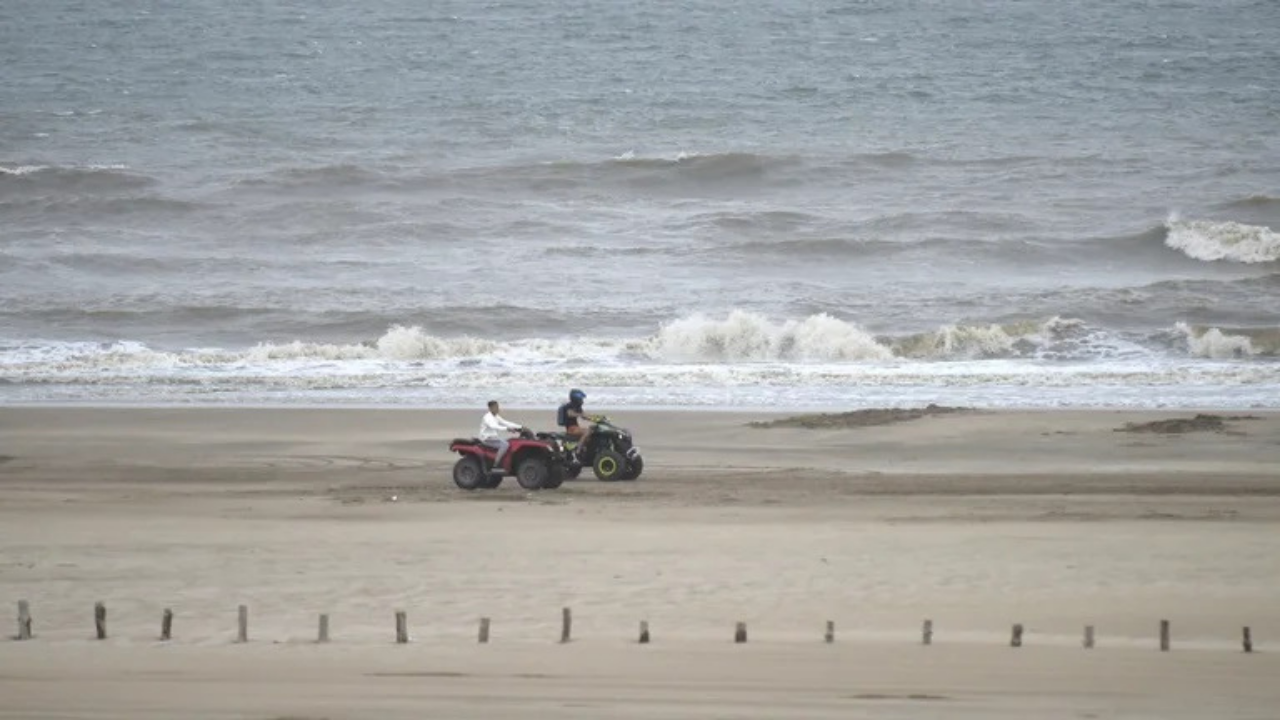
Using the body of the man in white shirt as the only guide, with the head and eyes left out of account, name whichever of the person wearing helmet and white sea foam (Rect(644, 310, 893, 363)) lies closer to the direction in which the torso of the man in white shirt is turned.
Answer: the person wearing helmet

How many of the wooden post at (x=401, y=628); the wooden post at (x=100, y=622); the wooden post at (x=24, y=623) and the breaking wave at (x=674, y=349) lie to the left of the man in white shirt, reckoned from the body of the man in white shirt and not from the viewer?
1

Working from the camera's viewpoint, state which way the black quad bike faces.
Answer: facing the viewer and to the right of the viewer

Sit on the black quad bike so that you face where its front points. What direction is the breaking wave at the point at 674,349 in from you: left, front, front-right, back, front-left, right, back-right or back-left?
back-left

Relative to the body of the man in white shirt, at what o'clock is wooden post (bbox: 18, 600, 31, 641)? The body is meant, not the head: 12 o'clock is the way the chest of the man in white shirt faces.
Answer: The wooden post is roughly at 4 o'clock from the man in white shirt.

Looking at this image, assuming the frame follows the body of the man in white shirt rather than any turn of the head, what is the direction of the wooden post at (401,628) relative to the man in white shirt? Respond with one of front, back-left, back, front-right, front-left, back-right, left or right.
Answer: right

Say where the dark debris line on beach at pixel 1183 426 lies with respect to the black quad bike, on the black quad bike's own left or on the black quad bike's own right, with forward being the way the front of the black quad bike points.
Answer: on the black quad bike's own left

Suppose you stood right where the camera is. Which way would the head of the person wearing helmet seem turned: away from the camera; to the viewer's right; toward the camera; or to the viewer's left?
to the viewer's right

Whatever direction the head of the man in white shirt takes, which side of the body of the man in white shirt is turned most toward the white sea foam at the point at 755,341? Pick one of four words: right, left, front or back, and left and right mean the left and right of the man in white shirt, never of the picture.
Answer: left

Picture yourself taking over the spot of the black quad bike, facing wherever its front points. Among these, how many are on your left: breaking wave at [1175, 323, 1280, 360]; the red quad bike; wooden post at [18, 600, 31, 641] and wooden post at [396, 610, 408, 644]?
1

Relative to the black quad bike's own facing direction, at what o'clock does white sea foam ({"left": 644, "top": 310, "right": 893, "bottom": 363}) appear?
The white sea foam is roughly at 8 o'clock from the black quad bike.

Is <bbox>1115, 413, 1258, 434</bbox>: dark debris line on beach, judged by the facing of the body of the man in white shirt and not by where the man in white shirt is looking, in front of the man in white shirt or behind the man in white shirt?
in front

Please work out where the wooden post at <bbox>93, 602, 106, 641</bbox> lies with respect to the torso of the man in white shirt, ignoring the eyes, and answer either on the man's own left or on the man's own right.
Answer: on the man's own right

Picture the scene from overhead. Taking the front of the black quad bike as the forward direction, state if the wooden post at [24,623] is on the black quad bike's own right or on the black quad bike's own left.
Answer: on the black quad bike's own right

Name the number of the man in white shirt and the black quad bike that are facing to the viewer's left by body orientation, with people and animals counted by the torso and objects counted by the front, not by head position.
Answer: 0

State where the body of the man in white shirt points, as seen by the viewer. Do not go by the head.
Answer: to the viewer's right
